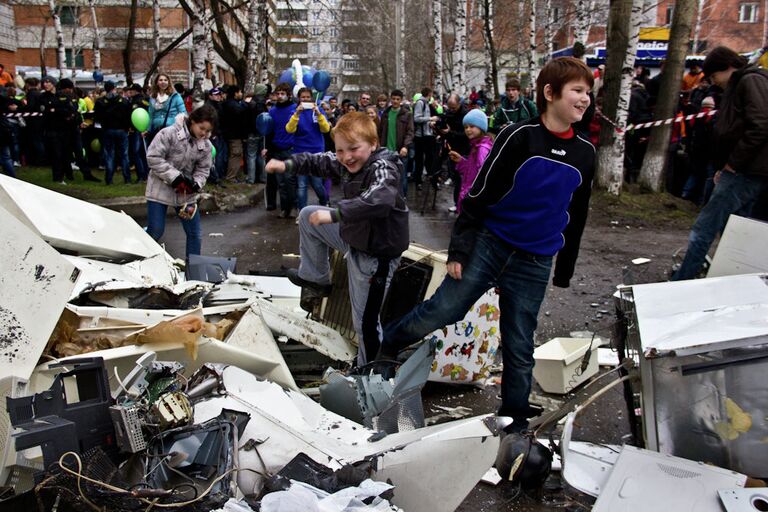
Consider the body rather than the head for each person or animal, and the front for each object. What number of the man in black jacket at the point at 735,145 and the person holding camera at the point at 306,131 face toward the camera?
1

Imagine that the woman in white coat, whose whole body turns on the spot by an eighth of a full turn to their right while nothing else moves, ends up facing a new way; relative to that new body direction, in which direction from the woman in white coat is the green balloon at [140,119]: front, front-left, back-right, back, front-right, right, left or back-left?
back

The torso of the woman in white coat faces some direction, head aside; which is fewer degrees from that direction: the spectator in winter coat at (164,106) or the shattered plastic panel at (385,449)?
the shattered plastic panel

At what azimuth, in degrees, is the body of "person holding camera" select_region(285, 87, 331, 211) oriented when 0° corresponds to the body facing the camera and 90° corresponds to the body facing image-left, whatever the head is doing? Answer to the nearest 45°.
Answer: approximately 0°

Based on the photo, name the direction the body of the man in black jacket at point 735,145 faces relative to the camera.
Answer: to the viewer's left

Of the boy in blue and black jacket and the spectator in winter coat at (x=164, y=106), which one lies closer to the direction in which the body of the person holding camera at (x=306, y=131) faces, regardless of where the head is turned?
the boy in blue and black jacket
